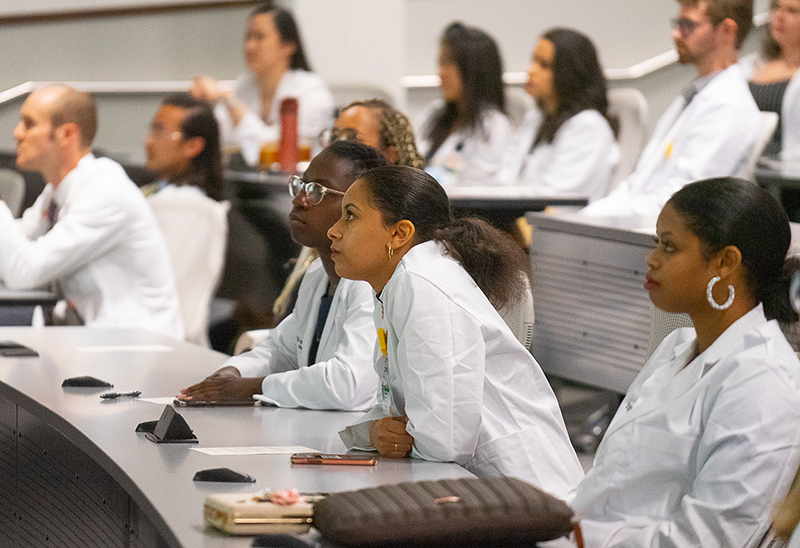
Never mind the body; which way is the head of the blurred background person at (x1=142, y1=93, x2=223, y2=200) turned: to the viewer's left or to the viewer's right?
to the viewer's left

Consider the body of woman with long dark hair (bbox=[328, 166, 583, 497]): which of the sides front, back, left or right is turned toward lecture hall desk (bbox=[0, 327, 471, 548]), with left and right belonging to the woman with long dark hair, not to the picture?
front

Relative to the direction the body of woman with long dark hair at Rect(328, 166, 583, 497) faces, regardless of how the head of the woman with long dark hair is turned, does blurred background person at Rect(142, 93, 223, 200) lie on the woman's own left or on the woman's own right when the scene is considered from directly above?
on the woman's own right

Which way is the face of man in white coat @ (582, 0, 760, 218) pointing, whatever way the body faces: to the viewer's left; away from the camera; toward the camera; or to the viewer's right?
to the viewer's left

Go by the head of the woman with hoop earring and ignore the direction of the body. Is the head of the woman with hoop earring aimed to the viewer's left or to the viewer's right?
to the viewer's left

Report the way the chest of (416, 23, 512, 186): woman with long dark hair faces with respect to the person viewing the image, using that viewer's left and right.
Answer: facing the viewer and to the left of the viewer

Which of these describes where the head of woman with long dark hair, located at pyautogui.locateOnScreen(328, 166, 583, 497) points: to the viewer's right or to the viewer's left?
to the viewer's left

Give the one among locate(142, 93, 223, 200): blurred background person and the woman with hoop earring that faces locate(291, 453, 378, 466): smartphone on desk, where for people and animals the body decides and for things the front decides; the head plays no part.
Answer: the woman with hoop earring

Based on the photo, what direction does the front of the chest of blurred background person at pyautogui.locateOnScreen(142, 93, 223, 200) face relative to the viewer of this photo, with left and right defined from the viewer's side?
facing to the left of the viewer

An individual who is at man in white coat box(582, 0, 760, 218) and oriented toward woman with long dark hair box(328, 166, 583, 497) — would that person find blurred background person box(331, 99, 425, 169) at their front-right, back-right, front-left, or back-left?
front-right

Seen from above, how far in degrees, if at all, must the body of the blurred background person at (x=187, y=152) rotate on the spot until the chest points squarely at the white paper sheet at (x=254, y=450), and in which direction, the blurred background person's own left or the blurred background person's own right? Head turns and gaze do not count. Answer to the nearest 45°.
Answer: approximately 90° to the blurred background person's own left

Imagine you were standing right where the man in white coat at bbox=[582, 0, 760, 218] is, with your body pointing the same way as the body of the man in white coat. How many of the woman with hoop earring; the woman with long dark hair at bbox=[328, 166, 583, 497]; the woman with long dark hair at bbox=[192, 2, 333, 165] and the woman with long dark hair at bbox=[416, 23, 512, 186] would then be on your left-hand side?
2

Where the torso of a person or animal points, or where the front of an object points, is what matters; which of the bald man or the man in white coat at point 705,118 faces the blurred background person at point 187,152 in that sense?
the man in white coat

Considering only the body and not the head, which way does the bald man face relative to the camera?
to the viewer's left

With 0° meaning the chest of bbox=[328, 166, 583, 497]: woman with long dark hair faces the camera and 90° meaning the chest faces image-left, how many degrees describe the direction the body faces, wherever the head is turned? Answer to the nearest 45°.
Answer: approximately 90°

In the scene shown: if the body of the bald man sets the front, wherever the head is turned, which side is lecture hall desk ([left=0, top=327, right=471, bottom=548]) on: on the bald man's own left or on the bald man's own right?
on the bald man's own left

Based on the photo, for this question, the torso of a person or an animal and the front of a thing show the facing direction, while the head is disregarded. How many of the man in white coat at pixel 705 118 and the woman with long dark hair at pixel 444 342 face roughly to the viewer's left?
2

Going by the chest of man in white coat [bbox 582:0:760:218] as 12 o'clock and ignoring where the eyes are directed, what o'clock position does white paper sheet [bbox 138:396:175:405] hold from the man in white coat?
The white paper sheet is roughly at 10 o'clock from the man in white coat.
